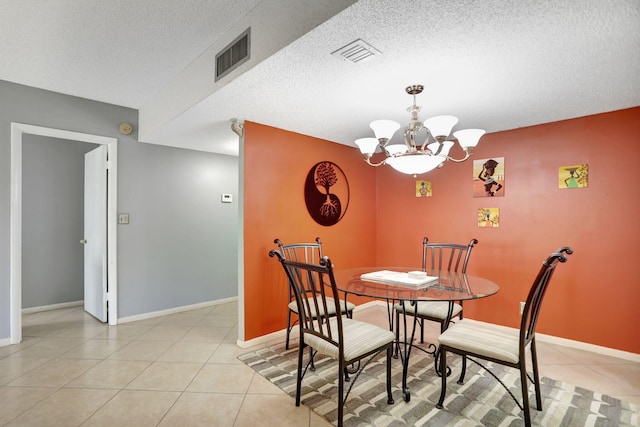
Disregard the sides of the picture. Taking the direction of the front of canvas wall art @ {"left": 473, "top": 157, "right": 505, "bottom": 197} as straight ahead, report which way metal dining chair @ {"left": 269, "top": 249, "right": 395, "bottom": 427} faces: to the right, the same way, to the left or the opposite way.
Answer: the opposite way

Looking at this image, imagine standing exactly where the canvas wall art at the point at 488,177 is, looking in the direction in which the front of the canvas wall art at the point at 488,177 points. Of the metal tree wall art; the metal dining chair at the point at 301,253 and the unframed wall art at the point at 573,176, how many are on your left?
1

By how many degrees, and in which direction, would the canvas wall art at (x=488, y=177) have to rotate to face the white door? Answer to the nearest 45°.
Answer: approximately 45° to its right

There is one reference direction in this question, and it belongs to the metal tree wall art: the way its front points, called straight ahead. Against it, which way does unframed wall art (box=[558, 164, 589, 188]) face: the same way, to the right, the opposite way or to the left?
to the right

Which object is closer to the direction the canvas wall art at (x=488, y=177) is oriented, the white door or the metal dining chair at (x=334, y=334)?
the metal dining chair

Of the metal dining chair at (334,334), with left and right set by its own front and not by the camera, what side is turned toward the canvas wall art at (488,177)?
front

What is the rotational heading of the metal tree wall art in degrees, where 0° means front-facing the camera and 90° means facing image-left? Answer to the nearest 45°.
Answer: approximately 315°

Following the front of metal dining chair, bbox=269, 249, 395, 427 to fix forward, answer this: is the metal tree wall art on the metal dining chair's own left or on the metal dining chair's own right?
on the metal dining chair's own left

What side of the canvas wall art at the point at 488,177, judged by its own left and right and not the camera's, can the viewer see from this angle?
front

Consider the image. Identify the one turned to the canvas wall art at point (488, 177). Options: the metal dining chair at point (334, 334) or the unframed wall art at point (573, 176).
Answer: the metal dining chair

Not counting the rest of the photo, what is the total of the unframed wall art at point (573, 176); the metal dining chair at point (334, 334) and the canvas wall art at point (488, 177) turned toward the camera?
2

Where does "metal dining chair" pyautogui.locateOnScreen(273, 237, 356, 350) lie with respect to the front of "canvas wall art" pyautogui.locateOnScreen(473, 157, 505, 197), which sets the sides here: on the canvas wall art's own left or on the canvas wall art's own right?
on the canvas wall art's own right

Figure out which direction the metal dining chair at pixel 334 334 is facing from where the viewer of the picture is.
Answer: facing away from the viewer and to the right of the viewer

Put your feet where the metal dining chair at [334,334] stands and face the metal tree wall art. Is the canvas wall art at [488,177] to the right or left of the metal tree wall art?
right

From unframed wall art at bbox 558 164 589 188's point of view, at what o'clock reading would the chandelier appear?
The chandelier is roughly at 1 o'clock from the unframed wall art.

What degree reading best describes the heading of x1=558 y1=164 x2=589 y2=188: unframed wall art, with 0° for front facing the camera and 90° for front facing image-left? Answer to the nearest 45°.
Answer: approximately 0°

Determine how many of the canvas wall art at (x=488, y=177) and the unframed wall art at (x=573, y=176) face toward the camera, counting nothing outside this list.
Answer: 2

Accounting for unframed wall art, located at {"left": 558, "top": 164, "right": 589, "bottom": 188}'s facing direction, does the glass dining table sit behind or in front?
in front
